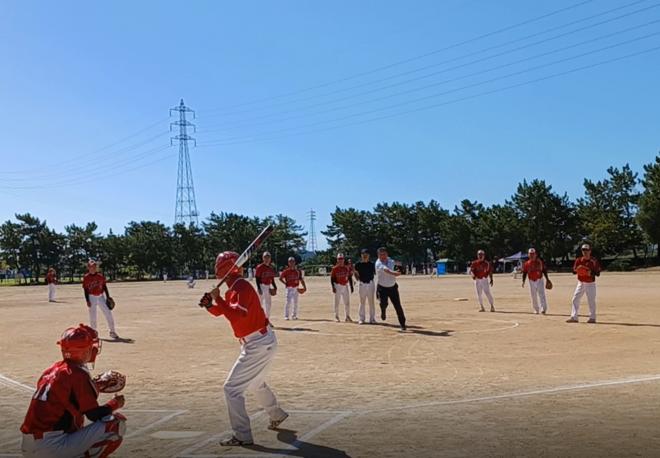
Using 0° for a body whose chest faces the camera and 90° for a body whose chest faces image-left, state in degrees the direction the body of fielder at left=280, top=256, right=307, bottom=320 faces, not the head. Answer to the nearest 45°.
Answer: approximately 0°

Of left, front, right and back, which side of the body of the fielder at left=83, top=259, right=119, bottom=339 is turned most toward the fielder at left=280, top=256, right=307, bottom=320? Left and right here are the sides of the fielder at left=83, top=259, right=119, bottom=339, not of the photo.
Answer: left

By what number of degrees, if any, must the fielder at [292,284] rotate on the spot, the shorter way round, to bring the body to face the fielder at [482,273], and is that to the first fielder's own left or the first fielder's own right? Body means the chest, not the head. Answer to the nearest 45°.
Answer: approximately 90° to the first fielder's own left

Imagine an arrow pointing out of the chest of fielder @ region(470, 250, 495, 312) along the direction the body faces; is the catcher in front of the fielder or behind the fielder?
in front

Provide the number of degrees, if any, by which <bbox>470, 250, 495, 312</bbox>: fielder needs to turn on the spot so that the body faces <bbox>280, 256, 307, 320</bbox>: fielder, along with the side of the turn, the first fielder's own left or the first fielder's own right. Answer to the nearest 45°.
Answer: approximately 90° to the first fielder's own right

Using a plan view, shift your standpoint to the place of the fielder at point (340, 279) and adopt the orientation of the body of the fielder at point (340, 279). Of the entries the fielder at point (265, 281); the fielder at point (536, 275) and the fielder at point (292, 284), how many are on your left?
1

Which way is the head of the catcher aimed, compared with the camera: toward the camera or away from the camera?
away from the camera

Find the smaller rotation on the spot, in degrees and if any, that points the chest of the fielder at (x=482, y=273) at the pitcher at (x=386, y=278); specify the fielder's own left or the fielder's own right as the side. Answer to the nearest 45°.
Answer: approximately 45° to the fielder's own right
